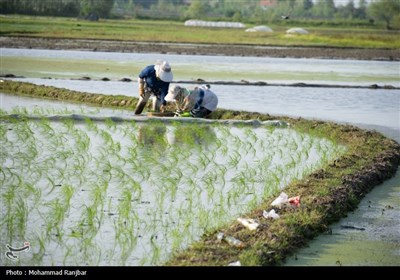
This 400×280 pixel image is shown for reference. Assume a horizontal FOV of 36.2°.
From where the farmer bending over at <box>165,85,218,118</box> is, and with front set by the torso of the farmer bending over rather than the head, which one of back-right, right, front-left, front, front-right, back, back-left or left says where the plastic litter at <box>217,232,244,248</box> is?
left

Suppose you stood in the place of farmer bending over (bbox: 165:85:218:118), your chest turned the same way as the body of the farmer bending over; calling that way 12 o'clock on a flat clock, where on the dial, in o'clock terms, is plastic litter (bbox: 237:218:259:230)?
The plastic litter is roughly at 9 o'clock from the farmer bending over.

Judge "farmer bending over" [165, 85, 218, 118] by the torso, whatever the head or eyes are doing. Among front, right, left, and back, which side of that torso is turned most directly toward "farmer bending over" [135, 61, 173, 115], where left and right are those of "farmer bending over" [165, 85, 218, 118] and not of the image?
front

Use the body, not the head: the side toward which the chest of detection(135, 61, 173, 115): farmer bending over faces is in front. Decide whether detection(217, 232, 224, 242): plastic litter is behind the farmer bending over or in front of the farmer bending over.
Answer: in front

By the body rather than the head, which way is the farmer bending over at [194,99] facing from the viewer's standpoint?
to the viewer's left

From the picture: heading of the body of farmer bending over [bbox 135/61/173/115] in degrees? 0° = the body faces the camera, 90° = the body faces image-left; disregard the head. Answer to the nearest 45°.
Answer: approximately 315°

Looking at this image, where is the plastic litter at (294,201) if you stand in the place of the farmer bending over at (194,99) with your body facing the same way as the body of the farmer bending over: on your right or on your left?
on your left

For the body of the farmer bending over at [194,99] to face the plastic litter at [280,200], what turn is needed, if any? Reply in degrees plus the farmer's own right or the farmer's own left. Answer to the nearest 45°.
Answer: approximately 90° to the farmer's own left

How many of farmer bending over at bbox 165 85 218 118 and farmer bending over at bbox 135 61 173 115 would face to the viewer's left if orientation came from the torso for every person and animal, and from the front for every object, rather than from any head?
1

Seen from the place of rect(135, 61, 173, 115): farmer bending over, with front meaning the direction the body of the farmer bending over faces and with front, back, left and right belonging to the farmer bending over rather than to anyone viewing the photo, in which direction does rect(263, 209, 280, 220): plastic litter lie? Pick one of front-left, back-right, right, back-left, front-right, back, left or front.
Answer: front-right

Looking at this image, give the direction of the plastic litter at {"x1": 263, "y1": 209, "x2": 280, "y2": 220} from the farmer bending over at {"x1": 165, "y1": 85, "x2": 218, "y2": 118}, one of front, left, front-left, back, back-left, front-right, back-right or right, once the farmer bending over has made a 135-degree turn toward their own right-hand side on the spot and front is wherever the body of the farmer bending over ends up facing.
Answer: back-right

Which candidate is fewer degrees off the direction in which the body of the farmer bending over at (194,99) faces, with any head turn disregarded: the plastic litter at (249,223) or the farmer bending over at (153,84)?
the farmer bending over

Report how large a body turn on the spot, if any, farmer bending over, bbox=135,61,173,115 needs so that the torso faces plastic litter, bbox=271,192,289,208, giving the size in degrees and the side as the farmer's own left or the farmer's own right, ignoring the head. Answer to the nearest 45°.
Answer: approximately 45° to the farmer's own right
